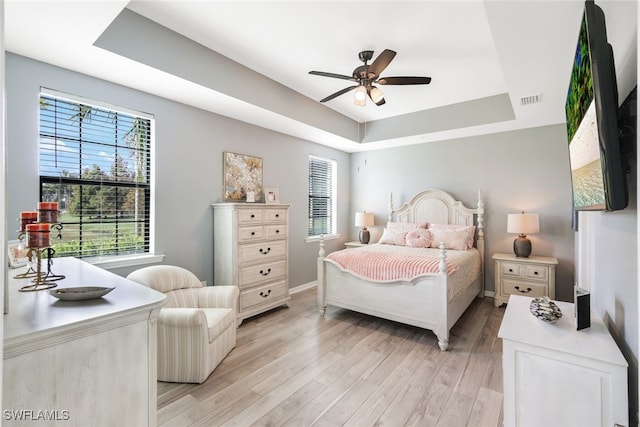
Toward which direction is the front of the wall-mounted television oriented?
to the viewer's left

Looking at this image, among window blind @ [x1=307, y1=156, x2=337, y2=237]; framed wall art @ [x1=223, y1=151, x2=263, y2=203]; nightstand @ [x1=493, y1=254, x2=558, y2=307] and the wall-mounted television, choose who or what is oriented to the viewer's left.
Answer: the wall-mounted television

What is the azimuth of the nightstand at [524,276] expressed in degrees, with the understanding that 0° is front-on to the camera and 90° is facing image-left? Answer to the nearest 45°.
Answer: approximately 0°

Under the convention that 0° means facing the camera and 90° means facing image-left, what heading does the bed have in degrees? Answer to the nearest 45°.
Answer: approximately 45°

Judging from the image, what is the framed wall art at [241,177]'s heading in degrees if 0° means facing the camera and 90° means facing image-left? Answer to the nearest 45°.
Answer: approximately 315°

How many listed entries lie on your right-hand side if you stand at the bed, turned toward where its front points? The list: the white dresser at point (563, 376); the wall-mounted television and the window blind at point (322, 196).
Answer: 1
